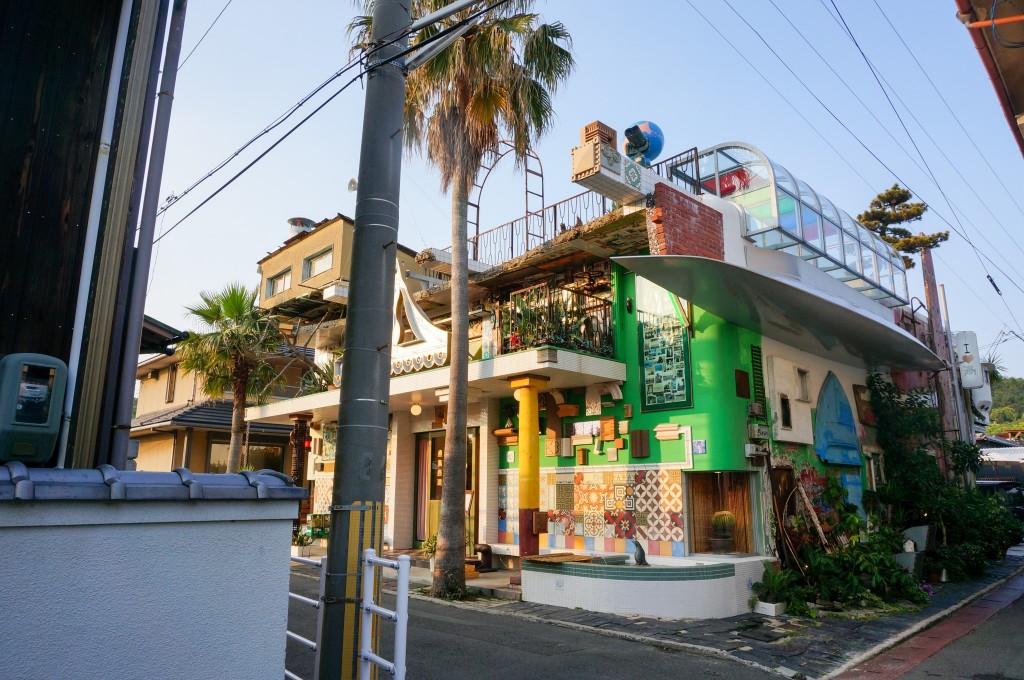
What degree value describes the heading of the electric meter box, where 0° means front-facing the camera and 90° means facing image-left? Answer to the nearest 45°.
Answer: approximately 315°

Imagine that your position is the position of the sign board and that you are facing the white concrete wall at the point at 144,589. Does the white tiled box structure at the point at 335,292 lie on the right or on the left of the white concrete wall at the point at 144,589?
right

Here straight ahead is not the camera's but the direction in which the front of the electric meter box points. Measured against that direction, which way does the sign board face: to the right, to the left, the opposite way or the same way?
to the right

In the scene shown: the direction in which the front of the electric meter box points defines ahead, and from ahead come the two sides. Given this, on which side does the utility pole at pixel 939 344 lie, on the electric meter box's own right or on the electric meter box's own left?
on the electric meter box's own left

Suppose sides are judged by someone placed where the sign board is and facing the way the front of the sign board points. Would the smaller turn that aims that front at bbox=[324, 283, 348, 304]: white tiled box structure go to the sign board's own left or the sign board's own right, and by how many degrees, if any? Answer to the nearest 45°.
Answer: approximately 45° to the sign board's own right

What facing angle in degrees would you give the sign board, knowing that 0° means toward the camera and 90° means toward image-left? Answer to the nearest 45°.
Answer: approximately 0°

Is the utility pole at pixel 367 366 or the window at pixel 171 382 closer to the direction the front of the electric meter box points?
the utility pole

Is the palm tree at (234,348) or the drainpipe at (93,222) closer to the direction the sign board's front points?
the drainpipe

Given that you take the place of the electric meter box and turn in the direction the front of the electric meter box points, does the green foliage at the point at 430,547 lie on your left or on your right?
on your left

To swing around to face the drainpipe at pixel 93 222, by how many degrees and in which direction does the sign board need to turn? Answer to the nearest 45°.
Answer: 0° — it already faces it

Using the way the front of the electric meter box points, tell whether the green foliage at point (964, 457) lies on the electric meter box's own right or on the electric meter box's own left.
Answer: on the electric meter box's own left

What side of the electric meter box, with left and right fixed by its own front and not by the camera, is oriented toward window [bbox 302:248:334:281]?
back
